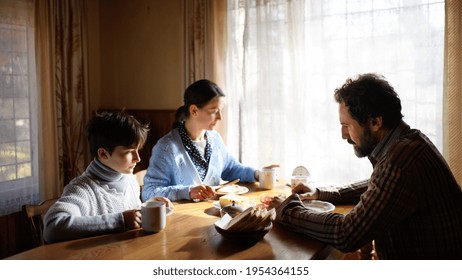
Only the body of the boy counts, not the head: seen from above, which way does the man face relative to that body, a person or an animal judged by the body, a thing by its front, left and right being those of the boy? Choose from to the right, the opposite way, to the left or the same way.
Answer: the opposite way

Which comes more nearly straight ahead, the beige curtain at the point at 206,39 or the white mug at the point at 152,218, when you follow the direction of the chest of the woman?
the white mug

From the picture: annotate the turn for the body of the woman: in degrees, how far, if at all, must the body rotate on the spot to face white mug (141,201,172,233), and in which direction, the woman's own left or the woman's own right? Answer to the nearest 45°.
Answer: approximately 45° to the woman's own right

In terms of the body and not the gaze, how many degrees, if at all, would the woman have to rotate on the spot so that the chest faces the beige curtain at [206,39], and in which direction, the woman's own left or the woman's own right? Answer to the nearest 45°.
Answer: approximately 135° to the woman's own left

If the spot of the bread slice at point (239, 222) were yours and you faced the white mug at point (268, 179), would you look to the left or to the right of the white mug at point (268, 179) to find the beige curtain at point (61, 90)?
left

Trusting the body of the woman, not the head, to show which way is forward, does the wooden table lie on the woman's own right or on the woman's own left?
on the woman's own right

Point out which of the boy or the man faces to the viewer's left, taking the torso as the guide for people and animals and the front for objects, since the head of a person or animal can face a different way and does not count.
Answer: the man

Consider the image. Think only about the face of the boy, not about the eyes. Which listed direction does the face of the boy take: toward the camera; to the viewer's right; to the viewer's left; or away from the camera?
to the viewer's right

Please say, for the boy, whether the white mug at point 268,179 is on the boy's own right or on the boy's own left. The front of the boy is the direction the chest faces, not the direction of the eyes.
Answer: on the boy's own left

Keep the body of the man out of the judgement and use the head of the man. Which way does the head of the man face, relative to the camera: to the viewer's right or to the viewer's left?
to the viewer's left

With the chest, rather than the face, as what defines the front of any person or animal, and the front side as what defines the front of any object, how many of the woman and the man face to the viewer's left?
1

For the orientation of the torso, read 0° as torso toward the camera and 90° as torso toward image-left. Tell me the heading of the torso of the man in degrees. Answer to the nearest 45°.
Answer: approximately 90°

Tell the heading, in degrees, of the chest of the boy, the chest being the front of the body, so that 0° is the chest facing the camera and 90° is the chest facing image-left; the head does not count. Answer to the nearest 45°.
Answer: approximately 315°
